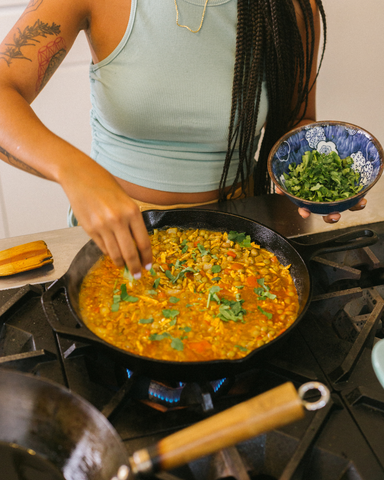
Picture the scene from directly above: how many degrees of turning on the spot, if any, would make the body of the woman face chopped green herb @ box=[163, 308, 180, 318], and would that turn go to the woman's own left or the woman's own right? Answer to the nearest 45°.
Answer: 0° — they already face it

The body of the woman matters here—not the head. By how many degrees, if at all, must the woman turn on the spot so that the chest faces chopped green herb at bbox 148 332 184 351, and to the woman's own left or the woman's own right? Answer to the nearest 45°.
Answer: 0° — they already face it

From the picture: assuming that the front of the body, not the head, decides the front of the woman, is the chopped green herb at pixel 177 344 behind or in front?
in front

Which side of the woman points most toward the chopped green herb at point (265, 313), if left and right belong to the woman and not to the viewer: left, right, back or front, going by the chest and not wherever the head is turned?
front

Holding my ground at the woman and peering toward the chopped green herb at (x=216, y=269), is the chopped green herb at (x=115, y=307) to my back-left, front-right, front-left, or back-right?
front-right

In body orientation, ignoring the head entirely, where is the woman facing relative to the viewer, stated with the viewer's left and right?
facing the viewer
